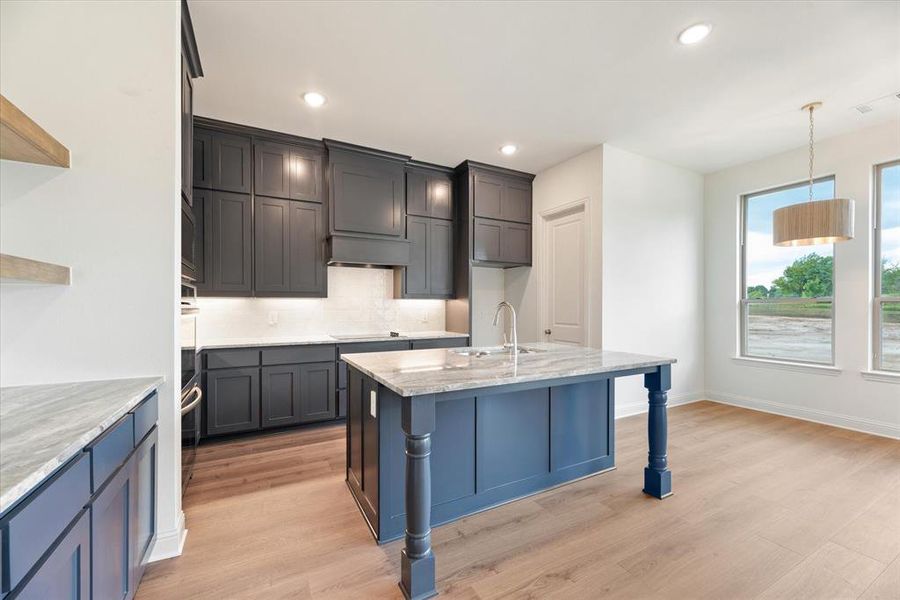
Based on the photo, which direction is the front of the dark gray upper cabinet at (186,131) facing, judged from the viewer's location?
facing to the right of the viewer

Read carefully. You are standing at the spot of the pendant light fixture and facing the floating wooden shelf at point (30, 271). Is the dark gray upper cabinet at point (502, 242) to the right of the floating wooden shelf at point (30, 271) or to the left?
right

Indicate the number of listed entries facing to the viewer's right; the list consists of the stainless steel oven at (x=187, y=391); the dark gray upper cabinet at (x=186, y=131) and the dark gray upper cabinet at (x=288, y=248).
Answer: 2

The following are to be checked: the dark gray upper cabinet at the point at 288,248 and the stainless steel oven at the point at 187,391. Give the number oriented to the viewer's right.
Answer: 1

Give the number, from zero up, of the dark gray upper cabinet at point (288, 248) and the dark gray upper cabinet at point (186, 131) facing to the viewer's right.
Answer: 1

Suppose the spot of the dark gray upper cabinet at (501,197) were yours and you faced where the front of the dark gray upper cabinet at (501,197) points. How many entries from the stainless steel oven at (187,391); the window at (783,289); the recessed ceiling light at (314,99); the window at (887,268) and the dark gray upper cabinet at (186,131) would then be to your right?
3

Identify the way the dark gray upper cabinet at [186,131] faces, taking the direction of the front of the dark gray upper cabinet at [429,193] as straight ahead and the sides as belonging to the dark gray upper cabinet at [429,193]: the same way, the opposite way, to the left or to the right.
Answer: to the left

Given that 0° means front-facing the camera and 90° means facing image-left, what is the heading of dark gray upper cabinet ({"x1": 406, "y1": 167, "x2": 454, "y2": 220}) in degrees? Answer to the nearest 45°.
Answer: approximately 315°

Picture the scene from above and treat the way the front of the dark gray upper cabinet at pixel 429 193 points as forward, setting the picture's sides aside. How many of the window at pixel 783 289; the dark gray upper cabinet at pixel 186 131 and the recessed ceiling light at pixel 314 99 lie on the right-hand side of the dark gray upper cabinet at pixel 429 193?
2

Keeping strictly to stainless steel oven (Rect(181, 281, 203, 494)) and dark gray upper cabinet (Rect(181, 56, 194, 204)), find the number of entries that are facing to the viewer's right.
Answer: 2

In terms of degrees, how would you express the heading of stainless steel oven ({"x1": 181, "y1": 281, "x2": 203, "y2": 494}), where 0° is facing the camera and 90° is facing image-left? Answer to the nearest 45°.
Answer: approximately 270°

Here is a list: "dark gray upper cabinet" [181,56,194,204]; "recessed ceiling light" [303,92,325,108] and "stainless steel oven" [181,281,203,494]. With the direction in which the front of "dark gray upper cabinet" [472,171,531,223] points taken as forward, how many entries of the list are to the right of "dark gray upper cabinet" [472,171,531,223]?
3

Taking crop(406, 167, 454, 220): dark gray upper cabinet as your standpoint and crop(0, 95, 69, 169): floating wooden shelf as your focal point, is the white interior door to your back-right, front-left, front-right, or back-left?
back-left

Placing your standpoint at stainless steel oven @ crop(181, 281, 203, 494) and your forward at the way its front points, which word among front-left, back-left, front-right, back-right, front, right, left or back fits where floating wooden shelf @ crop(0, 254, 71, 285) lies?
back-right
